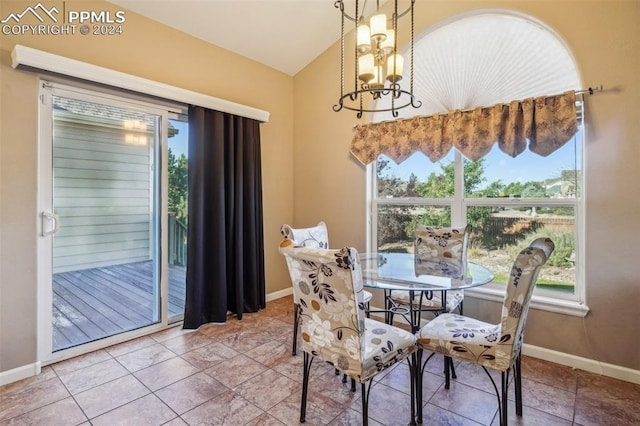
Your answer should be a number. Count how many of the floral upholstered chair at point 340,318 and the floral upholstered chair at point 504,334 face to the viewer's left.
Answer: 1

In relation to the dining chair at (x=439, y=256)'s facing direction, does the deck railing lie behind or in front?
in front

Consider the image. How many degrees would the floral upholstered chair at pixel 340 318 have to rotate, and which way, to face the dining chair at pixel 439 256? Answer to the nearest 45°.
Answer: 0° — it already faces it

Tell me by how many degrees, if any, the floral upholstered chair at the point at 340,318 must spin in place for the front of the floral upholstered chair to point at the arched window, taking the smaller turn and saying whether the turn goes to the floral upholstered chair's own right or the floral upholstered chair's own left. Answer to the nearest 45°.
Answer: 0° — it already faces it

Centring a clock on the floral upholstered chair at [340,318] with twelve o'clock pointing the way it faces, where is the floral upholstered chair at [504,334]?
the floral upholstered chair at [504,334] is roughly at 1 o'clock from the floral upholstered chair at [340,318].

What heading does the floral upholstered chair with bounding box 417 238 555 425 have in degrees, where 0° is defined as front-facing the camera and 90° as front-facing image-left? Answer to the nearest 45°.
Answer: approximately 90°

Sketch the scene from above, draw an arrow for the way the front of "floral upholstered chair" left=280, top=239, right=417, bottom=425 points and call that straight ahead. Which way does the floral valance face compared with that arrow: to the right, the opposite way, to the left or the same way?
the opposite way

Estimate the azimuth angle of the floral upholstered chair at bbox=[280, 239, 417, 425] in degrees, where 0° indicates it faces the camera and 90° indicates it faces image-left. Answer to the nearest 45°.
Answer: approximately 225°
